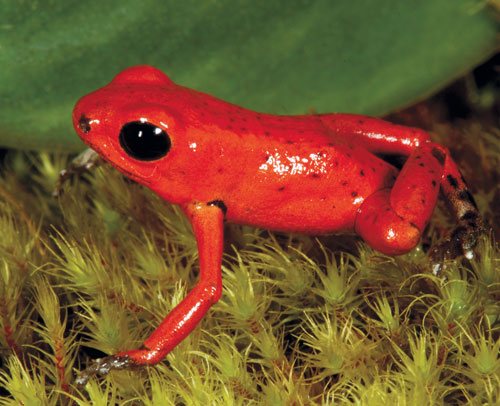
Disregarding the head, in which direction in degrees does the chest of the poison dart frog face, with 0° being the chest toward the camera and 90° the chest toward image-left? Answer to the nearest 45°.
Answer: approximately 90°
